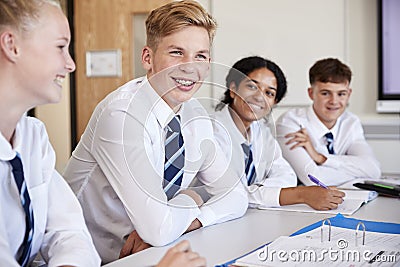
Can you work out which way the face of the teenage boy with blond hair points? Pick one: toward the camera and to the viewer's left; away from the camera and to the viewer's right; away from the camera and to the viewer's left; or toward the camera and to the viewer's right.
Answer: toward the camera and to the viewer's right

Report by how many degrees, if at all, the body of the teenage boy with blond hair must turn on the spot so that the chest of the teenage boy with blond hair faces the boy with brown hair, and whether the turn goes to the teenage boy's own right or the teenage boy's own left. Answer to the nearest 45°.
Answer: approximately 90° to the teenage boy's own left

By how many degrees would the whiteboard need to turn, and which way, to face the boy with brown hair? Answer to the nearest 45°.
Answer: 0° — it already faces them

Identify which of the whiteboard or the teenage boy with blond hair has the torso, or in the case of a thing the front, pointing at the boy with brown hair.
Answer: the whiteboard

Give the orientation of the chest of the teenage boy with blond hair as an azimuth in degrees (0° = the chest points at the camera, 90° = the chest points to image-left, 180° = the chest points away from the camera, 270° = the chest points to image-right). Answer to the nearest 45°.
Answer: approximately 315°

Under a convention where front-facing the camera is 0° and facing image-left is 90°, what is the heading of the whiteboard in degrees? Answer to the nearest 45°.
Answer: approximately 0°

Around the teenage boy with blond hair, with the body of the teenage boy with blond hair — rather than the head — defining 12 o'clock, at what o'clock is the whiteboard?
The whiteboard is roughly at 8 o'clock from the teenage boy with blond hair.

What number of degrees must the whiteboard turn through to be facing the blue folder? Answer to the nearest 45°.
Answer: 0° — it already faces it
